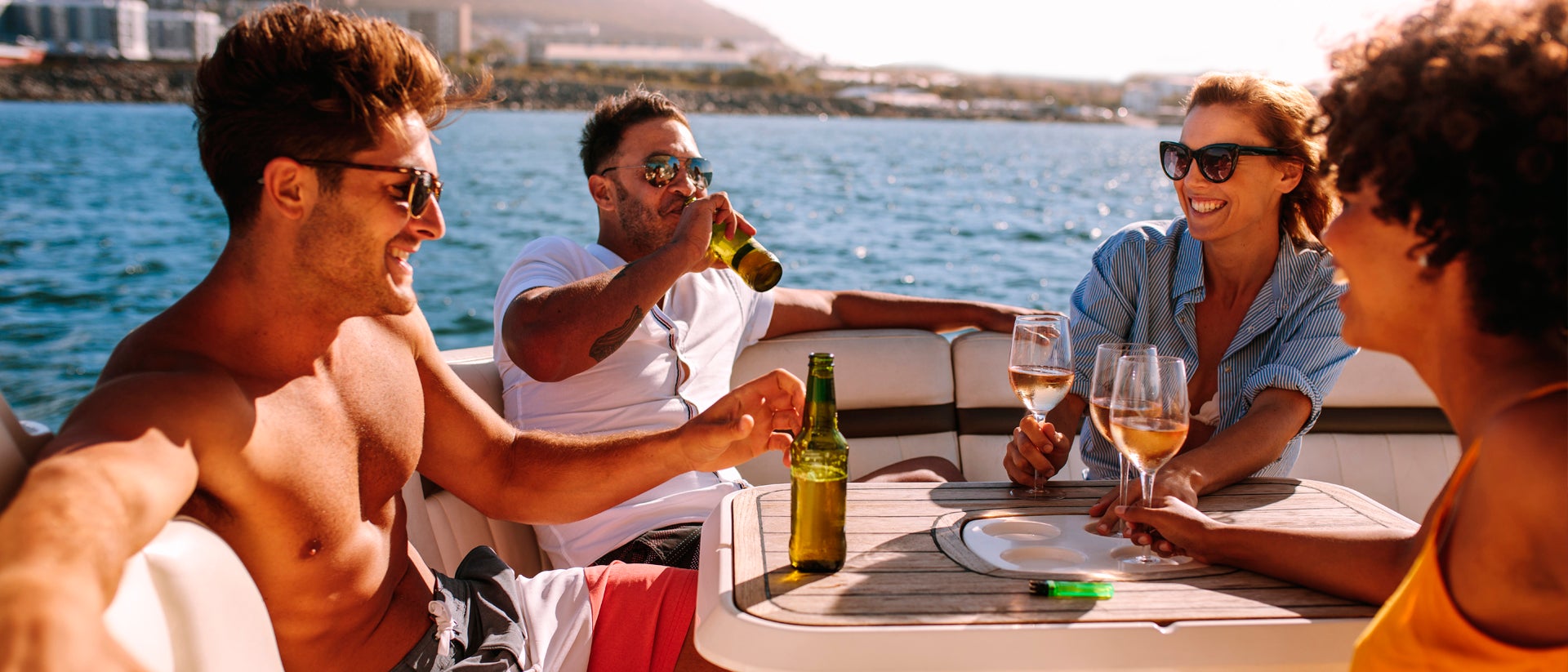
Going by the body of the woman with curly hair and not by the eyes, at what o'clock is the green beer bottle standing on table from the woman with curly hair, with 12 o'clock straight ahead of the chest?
The green beer bottle standing on table is roughly at 12 o'clock from the woman with curly hair.

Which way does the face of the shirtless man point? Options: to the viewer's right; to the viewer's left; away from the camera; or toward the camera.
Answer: to the viewer's right

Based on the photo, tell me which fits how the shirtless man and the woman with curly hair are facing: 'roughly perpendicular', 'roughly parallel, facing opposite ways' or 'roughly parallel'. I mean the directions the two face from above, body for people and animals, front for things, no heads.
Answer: roughly parallel, facing opposite ways

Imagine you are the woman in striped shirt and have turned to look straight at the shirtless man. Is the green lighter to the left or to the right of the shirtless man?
left

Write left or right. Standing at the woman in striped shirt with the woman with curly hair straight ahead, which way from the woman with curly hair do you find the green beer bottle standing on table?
right

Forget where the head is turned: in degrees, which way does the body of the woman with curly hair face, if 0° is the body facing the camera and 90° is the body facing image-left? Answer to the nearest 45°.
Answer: approximately 90°

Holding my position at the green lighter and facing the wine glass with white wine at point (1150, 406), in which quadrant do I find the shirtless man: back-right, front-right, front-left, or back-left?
back-left

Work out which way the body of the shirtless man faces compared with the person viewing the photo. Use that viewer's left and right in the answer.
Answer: facing the viewer and to the right of the viewer

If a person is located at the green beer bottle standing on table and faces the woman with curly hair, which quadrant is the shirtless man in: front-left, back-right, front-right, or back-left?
back-right

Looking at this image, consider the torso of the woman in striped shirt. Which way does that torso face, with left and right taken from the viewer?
facing the viewer and to the left of the viewer

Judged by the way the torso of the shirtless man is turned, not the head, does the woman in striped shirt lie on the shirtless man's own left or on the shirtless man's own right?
on the shirtless man's own left

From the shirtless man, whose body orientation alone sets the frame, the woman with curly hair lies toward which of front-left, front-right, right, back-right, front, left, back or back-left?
front

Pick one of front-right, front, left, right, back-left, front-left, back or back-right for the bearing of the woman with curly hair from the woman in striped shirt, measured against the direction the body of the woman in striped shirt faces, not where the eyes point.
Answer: front-left
